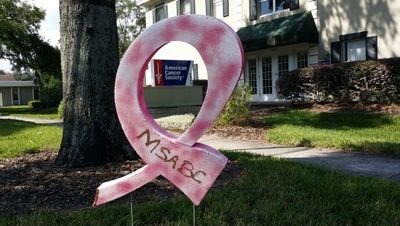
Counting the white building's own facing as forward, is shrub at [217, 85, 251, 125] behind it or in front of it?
in front

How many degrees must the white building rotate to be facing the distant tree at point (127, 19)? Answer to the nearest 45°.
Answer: approximately 90° to its right

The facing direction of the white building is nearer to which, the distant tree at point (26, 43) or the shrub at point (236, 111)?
the shrub

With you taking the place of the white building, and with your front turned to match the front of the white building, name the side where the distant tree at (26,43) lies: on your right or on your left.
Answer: on your right

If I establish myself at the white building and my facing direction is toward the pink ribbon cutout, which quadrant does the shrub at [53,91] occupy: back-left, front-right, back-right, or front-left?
back-right

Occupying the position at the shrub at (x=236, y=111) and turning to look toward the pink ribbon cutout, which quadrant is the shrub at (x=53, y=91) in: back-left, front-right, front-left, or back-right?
back-right

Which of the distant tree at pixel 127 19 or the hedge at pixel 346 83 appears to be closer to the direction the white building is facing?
the hedge

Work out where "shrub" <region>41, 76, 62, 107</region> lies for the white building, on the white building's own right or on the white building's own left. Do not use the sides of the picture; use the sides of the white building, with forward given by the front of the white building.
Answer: on the white building's own right

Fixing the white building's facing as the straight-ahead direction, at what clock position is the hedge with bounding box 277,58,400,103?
The hedge is roughly at 10 o'clock from the white building.

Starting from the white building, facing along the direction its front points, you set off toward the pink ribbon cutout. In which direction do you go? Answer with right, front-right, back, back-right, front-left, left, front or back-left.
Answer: front-left

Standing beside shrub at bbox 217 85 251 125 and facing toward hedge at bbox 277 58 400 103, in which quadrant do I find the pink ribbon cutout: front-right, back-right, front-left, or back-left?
back-right
